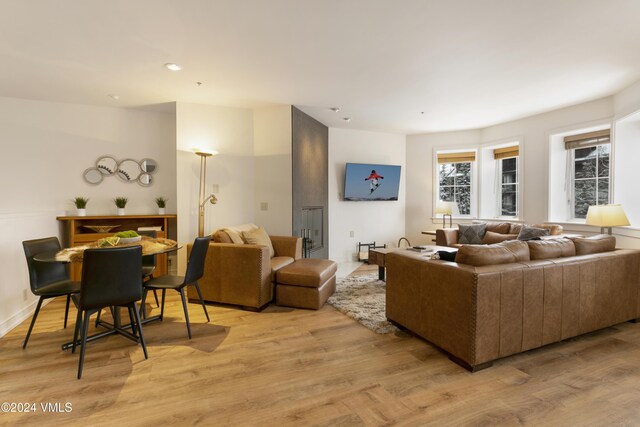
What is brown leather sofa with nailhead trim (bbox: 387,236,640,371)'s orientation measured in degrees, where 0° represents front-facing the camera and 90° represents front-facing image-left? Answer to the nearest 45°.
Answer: approximately 135°

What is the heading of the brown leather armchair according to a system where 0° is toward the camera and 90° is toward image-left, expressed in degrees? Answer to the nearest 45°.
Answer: approximately 315°

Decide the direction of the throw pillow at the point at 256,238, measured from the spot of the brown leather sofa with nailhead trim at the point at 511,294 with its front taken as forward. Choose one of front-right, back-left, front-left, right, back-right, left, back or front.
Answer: front-left

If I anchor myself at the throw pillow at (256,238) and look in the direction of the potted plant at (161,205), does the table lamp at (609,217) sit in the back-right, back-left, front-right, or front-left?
back-right

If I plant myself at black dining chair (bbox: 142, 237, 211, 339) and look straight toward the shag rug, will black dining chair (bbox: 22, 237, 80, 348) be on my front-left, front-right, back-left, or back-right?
back-left

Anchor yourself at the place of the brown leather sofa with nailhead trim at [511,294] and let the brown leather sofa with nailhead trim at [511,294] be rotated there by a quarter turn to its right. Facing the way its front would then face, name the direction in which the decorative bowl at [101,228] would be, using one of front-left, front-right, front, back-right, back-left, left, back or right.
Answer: back-left

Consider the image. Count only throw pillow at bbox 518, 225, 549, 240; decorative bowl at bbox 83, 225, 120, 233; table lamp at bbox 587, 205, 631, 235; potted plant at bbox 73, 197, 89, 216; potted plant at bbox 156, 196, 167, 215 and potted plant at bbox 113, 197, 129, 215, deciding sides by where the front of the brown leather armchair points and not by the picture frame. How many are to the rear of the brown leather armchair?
4

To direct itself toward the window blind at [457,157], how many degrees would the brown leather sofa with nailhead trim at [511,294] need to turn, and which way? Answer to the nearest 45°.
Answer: approximately 45° to its right

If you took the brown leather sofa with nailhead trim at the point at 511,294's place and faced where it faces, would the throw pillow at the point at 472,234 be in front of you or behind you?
in front

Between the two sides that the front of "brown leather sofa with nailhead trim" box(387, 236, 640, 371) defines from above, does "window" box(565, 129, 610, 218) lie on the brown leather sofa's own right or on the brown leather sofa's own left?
on the brown leather sofa's own right

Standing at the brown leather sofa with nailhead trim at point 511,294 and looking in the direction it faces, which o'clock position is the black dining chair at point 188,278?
The black dining chair is roughly at 10 o'clock from the brown leather sofa with nailhead trim.
